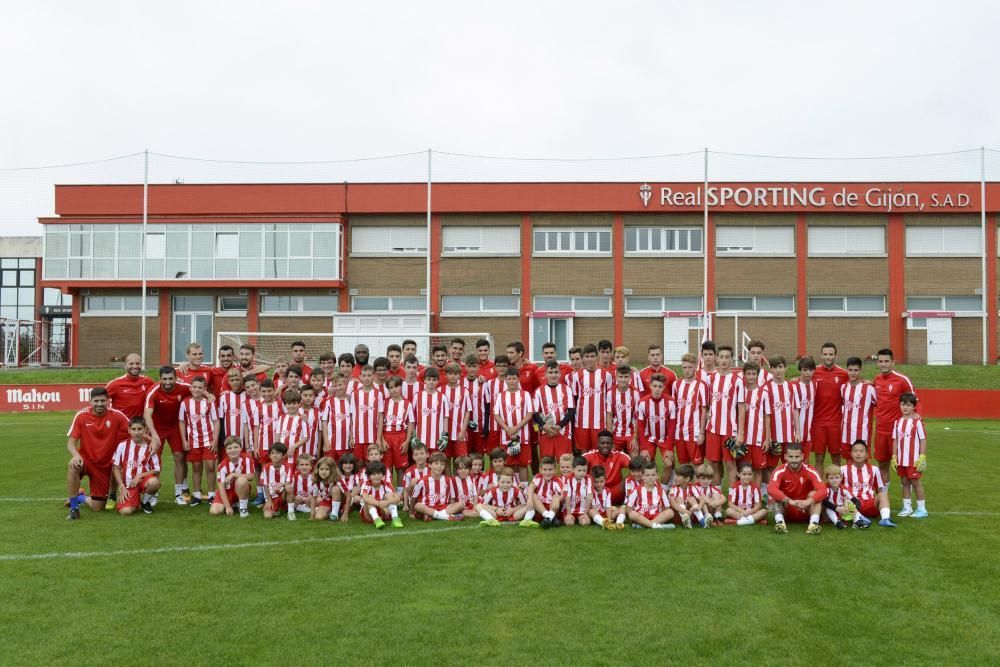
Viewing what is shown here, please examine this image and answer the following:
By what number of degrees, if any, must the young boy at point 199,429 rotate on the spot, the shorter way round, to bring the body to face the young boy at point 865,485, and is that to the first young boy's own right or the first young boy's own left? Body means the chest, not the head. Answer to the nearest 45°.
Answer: approximately 45° to the first young boy's own left

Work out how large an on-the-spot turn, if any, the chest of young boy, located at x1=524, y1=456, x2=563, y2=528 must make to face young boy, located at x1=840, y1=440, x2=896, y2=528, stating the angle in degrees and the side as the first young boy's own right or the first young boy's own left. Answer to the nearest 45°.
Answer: approximately 90° to the first young boy's own left

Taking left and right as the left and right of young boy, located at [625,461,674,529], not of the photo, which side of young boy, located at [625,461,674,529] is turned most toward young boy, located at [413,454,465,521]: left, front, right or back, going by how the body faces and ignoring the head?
right

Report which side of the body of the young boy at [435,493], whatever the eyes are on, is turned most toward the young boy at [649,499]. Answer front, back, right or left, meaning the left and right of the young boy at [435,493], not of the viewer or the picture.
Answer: left

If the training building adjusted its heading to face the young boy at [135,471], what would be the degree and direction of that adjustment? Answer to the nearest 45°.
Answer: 0° — it already faces them

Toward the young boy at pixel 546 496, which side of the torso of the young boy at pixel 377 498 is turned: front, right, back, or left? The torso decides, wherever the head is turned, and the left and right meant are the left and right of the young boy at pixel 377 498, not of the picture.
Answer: left
